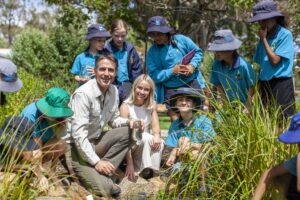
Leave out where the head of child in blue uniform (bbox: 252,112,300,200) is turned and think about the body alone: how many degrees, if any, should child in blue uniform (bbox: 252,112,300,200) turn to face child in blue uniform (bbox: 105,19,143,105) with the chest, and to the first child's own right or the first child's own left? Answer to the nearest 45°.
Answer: approximately 45° to the first child's own right

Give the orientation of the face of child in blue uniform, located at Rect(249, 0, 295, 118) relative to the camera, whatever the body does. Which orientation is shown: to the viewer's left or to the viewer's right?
to the viewer's left

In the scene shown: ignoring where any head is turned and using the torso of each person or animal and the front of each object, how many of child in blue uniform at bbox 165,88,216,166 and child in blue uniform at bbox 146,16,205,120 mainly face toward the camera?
2

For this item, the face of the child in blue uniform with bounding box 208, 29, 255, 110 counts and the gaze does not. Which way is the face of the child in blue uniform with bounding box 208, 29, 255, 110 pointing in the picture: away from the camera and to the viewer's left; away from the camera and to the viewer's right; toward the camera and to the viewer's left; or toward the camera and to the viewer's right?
toward the camera and to the viewer's left

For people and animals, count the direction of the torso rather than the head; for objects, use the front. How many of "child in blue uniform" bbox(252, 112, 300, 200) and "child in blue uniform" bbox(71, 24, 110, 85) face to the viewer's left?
1

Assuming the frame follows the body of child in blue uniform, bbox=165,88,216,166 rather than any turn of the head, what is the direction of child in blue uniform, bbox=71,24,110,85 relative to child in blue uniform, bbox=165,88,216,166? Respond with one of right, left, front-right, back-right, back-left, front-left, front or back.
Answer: back-right

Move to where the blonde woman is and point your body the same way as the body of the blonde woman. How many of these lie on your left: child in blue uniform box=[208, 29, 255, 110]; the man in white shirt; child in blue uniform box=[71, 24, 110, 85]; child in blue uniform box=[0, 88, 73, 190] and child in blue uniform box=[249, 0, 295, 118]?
2

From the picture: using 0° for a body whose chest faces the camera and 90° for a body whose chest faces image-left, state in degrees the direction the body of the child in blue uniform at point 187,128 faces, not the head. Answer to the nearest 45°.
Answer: approximately 0°

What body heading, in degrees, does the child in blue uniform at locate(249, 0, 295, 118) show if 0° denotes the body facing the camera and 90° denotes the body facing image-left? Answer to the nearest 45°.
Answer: approximately 45°

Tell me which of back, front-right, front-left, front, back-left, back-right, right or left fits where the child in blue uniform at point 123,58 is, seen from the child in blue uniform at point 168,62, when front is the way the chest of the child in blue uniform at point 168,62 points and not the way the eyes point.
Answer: right

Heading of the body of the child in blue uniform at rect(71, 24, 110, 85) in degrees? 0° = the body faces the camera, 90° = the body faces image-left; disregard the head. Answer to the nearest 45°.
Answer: approximately 315°
